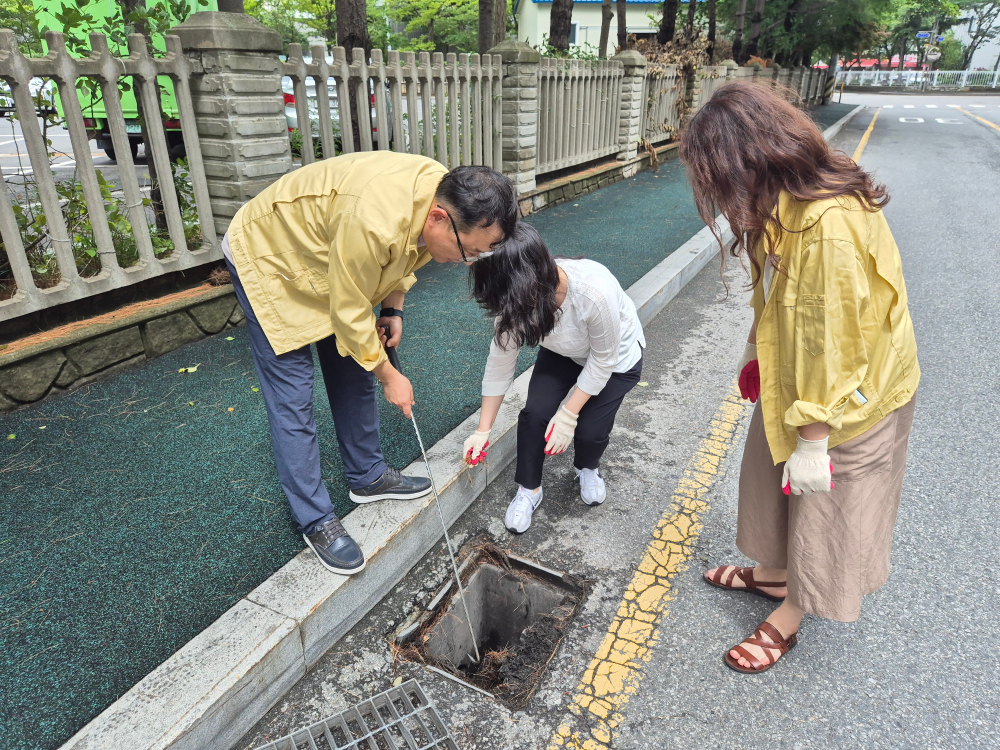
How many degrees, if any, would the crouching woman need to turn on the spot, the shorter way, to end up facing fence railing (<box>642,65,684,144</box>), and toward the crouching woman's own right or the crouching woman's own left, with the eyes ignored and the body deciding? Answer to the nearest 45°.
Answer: approximately 135° to the crouching woman's own right

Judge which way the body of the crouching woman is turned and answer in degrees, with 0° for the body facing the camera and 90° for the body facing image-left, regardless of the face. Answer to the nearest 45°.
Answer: approximately 45°

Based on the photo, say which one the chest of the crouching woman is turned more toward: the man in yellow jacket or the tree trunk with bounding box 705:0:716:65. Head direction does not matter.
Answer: the man in yellow jacket

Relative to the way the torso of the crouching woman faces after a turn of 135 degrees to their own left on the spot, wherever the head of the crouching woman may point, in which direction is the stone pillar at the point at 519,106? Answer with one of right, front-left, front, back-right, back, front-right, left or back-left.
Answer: left

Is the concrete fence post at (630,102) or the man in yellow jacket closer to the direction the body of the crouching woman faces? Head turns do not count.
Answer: the man in yellow jacket

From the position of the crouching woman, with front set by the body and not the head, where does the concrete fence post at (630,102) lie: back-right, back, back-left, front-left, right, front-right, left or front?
back-right

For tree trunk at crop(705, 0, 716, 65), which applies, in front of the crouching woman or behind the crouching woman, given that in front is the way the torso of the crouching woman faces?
behind

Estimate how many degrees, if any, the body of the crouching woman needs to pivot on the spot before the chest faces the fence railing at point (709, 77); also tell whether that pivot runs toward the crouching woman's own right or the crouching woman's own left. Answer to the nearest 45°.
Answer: approximately 135° to the crouching woman's own right

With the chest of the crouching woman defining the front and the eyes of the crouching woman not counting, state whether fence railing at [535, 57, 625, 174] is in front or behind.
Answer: behind

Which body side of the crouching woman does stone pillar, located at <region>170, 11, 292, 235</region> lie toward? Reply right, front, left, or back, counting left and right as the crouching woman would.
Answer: right

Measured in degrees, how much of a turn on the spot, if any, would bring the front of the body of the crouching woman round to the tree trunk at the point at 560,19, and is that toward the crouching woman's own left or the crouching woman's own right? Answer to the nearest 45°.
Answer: approximately 135° to the crouching woman's own right

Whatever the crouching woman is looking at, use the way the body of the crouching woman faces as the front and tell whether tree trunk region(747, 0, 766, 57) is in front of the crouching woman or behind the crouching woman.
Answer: behind
